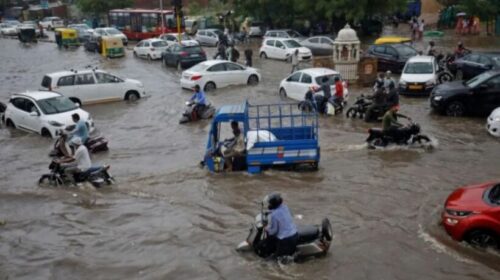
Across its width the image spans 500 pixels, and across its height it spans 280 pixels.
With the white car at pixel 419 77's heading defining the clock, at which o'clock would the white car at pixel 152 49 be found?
the white car at pixel 152 49 is roughly at 4 o'clock from the white car at pixel 419 77.

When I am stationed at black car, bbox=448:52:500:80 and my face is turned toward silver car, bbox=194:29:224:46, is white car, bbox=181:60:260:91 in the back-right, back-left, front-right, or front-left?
front-left

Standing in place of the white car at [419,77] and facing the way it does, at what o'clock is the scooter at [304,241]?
The scooter is roughly at 12 o'clock from the white car.

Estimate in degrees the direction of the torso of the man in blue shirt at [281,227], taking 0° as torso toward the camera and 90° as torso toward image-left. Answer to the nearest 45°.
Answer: approximately 90°

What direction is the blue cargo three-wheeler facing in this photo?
to the viewer's left

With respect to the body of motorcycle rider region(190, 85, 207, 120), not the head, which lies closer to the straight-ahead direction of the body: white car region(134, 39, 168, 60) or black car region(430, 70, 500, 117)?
the white car

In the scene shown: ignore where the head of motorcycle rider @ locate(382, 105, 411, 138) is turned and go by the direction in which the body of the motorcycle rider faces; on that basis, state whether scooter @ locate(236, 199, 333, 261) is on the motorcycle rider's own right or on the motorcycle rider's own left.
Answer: on the motorcycle rider's own right

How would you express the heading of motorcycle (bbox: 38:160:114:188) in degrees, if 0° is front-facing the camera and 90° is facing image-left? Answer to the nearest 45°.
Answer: approximately 90°

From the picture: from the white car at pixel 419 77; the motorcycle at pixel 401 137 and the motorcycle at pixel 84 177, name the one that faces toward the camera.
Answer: the white car

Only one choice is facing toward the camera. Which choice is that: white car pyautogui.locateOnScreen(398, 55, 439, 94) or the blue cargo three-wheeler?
the white car

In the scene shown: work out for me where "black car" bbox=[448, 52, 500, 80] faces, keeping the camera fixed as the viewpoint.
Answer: facing to the left of the viewer

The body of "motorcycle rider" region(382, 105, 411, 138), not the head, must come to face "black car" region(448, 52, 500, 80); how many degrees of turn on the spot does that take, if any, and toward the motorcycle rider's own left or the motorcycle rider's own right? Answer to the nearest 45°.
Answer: approximately 90° to the motorcycle rider's own left

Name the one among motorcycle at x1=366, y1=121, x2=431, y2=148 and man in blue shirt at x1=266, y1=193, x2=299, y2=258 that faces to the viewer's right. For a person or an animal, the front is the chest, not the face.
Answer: the motorcycle

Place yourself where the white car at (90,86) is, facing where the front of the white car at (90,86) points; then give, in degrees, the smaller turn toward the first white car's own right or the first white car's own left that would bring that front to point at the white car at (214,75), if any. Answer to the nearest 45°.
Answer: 0° — it already faces it

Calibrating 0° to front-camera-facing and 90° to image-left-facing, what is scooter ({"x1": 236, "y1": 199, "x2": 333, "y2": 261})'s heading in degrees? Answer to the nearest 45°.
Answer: approximately 90°

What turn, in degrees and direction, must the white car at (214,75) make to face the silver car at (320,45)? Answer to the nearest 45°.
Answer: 0° — it already faces it
